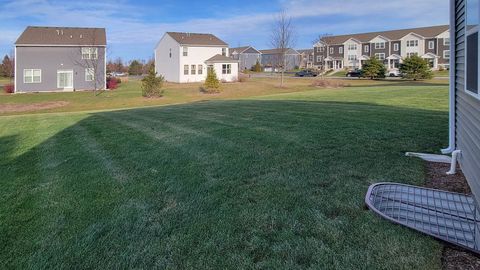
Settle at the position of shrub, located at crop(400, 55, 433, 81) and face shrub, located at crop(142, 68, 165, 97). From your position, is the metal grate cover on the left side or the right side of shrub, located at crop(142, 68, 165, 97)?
left

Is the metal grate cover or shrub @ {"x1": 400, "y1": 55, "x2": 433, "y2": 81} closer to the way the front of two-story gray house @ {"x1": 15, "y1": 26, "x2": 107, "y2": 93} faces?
the shrub

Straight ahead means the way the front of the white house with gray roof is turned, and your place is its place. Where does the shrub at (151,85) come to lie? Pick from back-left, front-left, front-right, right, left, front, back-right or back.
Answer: back-left

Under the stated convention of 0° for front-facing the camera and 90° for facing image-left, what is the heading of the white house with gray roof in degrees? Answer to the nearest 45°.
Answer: approximately 135°

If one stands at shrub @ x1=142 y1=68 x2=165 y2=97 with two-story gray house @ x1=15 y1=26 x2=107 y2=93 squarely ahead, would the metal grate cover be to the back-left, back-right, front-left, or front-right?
back-left

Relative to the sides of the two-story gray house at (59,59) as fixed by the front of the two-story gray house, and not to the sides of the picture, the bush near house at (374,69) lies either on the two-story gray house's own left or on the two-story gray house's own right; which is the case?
on the two-story gray house's own right

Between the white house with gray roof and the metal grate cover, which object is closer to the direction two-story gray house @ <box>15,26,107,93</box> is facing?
the white house with gray roof
